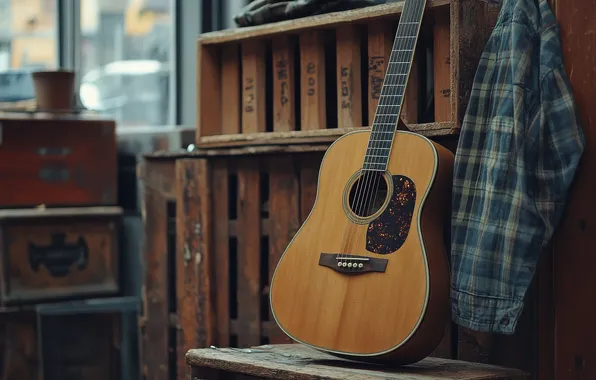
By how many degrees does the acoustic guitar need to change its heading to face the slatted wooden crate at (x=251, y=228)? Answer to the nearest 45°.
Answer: approximately 90° to its right

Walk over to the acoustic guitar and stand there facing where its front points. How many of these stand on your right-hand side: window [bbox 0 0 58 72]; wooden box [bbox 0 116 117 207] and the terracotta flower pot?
3

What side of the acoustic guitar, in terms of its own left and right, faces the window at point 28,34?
right

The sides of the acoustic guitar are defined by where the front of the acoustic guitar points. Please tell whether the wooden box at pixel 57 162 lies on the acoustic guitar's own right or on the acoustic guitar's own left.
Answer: on the acoustic guitar's own right

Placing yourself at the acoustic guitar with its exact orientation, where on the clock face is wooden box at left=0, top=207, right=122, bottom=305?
The wooden box is roughly at 3 o'clock from the acoustic guitar.

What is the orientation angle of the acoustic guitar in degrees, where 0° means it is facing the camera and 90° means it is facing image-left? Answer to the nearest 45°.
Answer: approximately 45°

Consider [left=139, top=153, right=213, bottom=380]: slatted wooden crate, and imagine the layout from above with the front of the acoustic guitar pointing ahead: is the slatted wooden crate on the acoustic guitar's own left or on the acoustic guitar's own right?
on the acoustic guitar's own right
